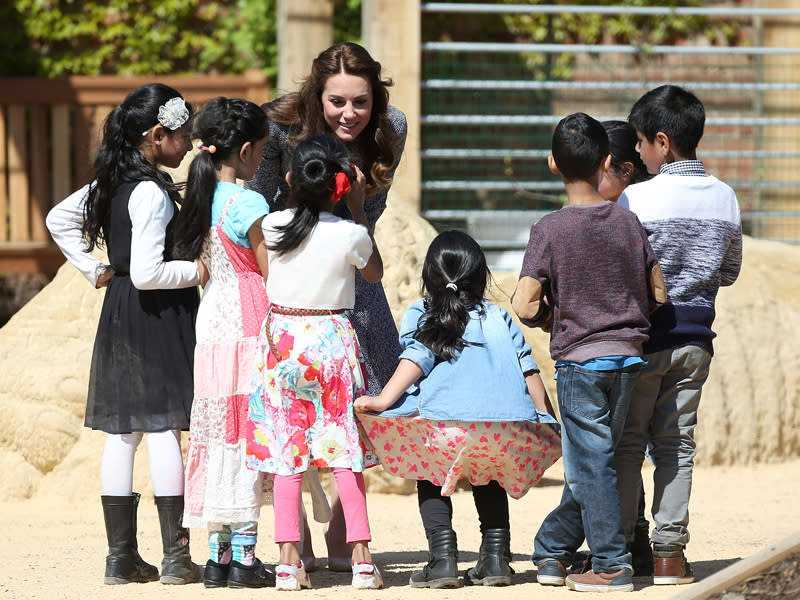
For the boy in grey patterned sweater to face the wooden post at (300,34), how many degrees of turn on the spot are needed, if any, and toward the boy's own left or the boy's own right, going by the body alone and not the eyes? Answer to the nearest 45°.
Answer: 0° — they already face it

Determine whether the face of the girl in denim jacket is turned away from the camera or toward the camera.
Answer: away from the camera

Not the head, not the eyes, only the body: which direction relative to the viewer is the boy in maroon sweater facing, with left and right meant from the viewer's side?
facing away from the viewer

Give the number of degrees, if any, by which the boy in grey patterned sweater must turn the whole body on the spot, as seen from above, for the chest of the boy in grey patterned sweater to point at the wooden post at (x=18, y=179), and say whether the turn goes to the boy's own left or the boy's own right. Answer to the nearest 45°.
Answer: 0° — they already face it

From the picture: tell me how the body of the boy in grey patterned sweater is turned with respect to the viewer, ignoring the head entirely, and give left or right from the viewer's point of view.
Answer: facing away from the viewer and to the left of the viewer

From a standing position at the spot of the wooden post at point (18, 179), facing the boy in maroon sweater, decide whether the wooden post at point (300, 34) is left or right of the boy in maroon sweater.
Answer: left

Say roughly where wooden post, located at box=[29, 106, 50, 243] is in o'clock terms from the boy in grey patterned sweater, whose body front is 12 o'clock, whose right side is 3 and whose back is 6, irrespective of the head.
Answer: The wooden post is roughly at 12 o'clock from the boy in grey patterned sweater.
